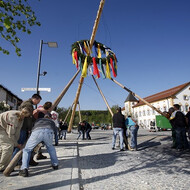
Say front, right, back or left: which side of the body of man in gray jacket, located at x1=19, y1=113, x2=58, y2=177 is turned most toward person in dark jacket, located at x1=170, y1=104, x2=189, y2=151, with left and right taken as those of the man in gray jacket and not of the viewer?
right

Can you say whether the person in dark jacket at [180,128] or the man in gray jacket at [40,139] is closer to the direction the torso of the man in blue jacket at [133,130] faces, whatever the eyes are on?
the man in gray jacket

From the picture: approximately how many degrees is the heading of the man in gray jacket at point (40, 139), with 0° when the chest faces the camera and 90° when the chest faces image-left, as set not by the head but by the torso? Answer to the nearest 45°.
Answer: approximately 180°

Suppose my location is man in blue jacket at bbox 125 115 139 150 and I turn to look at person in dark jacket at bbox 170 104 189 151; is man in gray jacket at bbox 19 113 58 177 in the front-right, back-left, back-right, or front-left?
back-right

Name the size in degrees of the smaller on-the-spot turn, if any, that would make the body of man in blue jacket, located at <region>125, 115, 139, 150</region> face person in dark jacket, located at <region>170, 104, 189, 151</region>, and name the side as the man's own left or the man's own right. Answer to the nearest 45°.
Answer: approximately 180°

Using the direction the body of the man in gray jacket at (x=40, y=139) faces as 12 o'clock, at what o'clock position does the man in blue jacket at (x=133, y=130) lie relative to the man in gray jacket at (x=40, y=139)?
the man in blue jacket at (x=133, y=130) is roughly at 2 o'clock from the man in gray jacket at (x=40, y=139).

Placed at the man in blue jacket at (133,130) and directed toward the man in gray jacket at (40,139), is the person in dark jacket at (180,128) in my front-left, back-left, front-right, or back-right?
back-left
